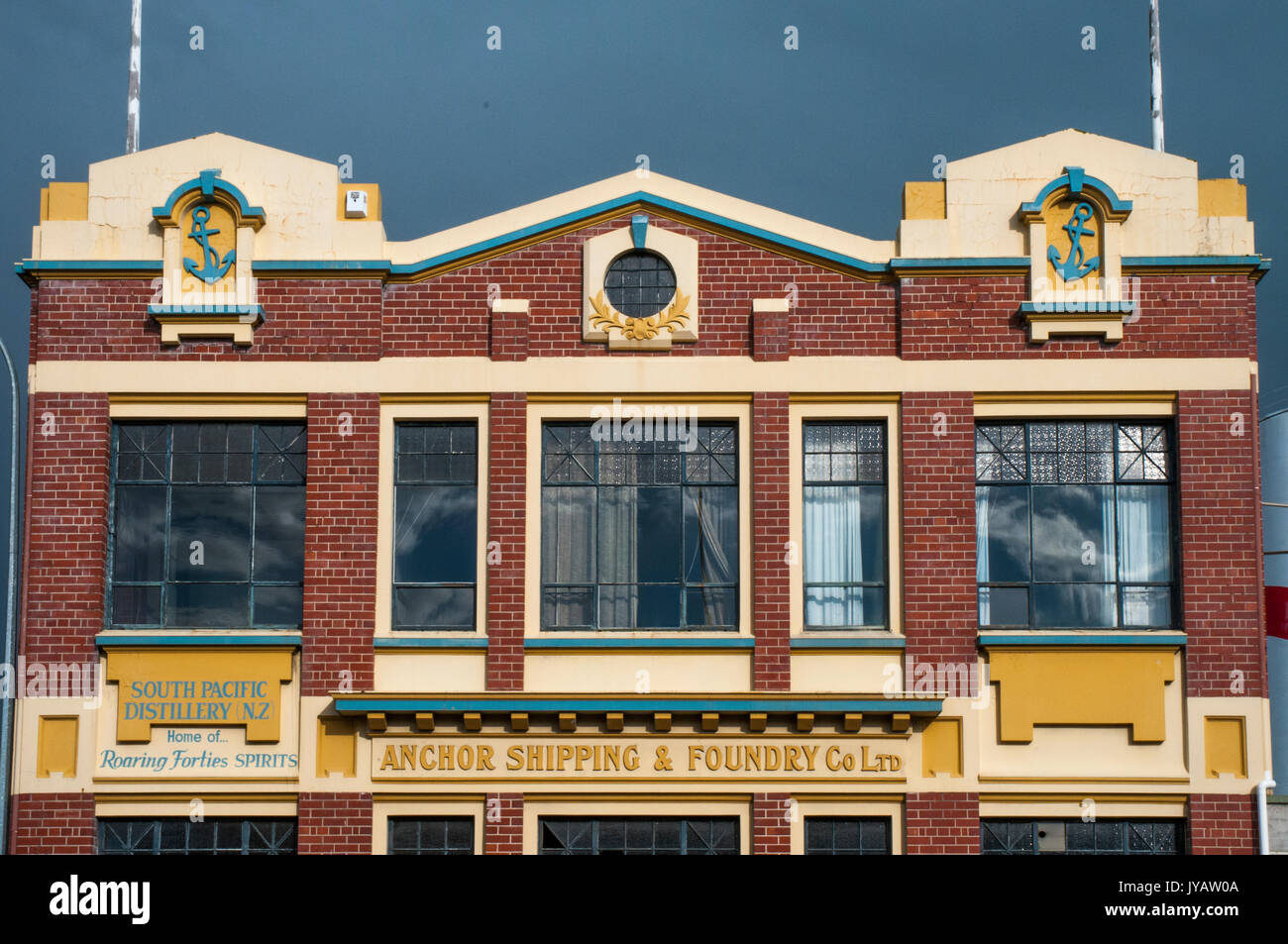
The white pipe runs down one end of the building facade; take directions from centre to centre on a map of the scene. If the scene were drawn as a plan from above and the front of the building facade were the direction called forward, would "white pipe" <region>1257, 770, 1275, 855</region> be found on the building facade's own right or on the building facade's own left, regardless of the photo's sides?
on the building facade's own left

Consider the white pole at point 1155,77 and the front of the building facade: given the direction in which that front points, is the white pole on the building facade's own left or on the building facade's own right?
on the building facade's own left

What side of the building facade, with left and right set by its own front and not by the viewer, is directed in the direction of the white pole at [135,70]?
right

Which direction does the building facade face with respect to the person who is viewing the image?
facing the viewer

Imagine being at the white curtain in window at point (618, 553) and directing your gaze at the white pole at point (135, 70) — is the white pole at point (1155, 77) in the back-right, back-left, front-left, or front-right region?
back-right
